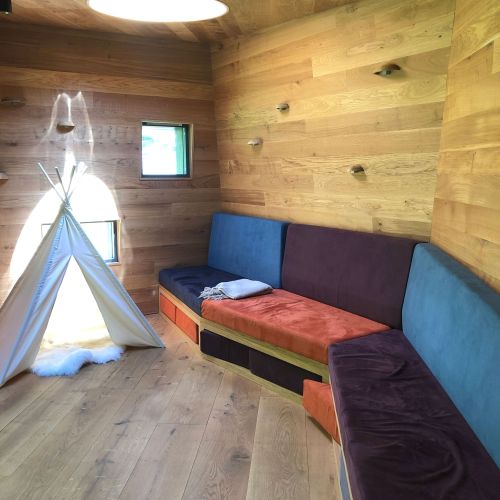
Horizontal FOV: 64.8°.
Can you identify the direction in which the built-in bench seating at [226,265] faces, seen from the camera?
facing the viewer and to the left of the viewer

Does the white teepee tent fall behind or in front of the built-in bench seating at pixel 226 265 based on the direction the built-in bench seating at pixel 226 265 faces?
in front

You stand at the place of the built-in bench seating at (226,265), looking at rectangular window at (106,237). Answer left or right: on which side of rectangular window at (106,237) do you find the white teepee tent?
left

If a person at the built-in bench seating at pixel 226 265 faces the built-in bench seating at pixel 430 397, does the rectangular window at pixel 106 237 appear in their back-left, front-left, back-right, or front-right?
back-right

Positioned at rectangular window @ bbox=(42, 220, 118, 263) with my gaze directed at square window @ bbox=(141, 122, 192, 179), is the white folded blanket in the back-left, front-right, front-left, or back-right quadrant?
front-right

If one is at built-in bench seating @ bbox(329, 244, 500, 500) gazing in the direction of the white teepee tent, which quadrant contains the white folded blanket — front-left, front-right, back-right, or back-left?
front-right

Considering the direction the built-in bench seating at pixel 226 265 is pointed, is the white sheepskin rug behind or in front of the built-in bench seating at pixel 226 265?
in front

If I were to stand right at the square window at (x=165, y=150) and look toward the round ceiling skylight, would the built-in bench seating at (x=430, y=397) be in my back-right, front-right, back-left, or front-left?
front-left

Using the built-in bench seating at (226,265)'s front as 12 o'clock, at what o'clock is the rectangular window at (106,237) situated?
The rectangular window is roughly at 2 o'clock from the built-in bench seating.
